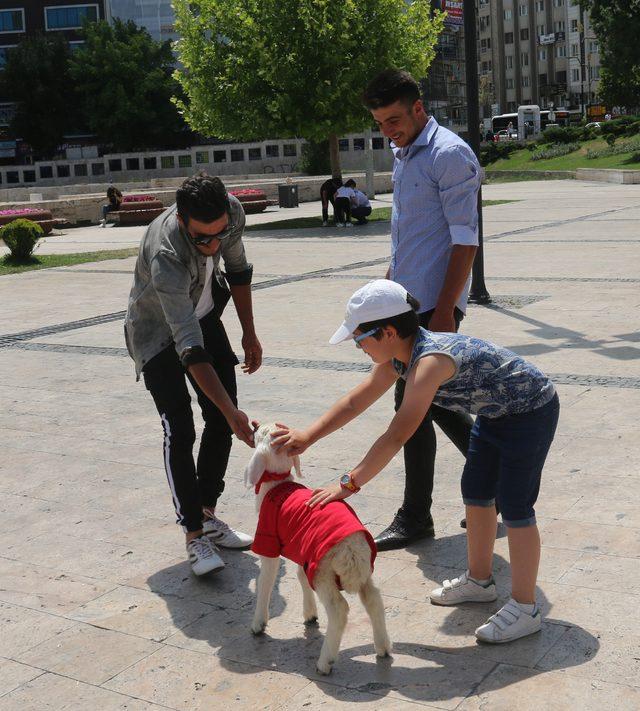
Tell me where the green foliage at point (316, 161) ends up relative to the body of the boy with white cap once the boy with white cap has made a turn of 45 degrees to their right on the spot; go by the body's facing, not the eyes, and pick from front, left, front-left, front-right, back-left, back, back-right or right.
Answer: front-right

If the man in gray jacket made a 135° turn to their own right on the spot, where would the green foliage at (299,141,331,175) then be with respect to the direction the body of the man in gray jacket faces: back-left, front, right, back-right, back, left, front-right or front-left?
right

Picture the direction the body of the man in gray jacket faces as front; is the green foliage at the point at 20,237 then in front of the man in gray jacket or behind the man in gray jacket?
behind

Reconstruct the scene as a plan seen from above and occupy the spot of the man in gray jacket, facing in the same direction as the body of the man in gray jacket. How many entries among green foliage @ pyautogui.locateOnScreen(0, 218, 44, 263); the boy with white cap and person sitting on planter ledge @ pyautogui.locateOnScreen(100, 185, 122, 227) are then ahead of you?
1

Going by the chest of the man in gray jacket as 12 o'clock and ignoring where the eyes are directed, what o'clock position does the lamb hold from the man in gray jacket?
The lamb is roughly at 1 o'clock from the man in gray jacket.

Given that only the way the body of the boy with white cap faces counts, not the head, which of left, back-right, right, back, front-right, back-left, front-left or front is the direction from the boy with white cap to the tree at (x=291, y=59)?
right

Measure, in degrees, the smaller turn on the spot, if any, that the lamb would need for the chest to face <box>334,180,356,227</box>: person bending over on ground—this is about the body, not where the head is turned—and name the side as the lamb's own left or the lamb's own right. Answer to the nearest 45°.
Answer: approximately 45° to the lamb's own right

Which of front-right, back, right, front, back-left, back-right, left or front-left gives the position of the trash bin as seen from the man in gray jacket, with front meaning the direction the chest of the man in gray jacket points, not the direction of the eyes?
back-left

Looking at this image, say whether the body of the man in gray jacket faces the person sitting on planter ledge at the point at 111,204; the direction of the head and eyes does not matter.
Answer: no

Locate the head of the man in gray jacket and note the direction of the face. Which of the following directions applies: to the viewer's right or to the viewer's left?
to the viewer's right

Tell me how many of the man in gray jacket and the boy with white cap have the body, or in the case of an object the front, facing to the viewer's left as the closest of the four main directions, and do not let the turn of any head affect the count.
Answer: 1

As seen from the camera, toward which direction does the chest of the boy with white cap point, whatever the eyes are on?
to the viewer's left

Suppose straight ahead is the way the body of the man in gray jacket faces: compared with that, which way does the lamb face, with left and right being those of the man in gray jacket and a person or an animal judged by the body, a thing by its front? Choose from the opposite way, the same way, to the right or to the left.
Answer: the opposite way

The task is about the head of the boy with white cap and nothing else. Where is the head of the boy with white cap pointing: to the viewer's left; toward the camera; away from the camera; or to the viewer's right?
to the viewer's left

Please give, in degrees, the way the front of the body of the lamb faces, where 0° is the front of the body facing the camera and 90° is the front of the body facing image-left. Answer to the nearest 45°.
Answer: approximately 135°

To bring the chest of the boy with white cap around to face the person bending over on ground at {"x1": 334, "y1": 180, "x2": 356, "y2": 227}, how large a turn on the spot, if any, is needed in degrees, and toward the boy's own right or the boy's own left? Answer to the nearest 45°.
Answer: approximately 90° to the boy's own right

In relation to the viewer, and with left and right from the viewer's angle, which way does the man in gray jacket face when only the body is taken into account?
facing the viewer and to the right of the viewer
